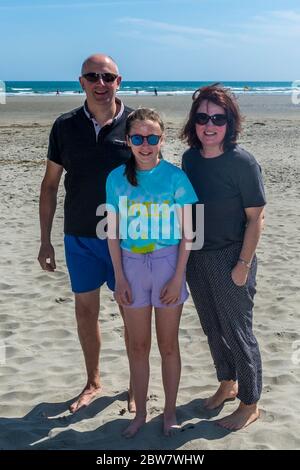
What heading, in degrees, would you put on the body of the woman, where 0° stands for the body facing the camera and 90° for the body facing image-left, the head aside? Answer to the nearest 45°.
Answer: approximately 45°

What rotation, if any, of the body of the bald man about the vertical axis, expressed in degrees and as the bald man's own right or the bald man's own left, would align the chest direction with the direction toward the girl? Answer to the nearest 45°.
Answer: approximately 45° to the bald man's own left

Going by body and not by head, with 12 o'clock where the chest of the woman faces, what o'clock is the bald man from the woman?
The bald man is roughly at 2 o'clock from the woman.

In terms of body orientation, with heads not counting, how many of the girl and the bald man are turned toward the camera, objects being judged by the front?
2

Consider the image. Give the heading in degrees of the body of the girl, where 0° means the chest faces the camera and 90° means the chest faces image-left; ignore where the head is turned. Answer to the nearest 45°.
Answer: approximately 0°

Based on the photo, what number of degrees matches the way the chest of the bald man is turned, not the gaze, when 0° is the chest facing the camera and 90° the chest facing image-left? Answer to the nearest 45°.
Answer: approximately 0°

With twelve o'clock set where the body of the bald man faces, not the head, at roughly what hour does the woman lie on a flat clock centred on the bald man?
The woman is roughly at 10 o'clock from the bald man.
